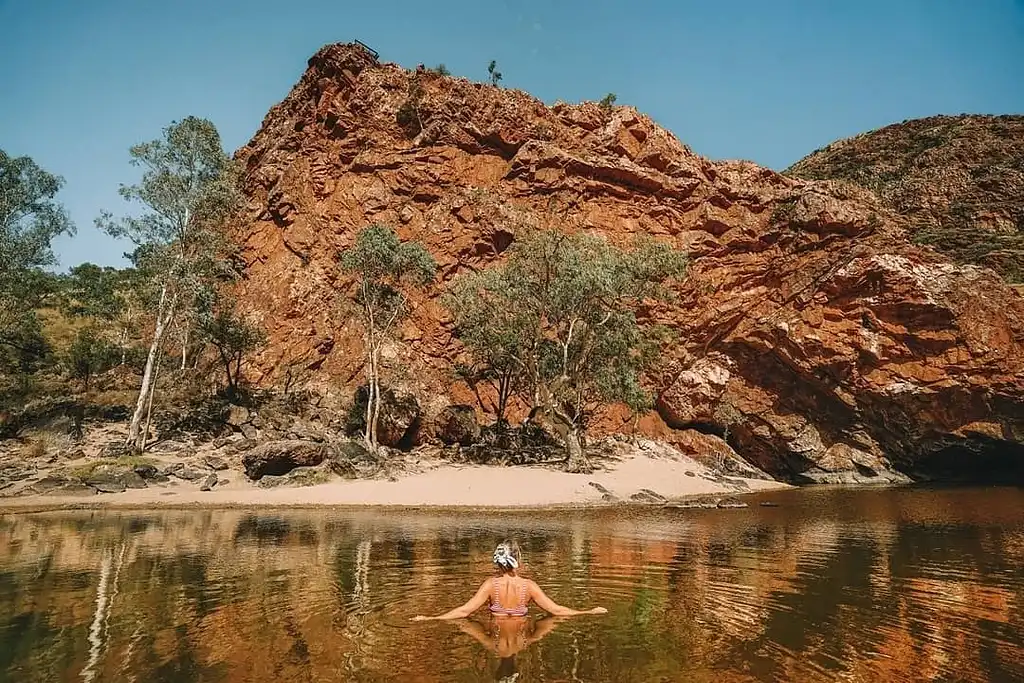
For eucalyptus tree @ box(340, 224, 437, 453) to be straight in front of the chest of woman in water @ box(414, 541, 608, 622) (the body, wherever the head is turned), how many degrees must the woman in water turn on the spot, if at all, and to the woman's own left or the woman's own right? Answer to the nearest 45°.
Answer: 0° — they already face it

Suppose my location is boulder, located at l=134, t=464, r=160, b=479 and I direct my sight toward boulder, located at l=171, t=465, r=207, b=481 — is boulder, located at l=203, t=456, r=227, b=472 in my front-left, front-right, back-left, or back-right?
front-left

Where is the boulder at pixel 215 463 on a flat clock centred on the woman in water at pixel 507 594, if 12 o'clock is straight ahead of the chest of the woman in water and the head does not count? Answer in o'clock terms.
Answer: The boulder is roughly at 11 o'clock from the woman in water.

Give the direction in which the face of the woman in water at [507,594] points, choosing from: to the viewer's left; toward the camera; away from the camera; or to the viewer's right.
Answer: away from the camera

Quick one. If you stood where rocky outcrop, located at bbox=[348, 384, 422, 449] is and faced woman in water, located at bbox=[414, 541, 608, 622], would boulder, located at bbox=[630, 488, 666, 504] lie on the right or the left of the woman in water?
left

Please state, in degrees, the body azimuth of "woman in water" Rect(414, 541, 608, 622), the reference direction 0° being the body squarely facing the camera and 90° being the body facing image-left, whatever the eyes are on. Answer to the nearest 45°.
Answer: approximately 180°

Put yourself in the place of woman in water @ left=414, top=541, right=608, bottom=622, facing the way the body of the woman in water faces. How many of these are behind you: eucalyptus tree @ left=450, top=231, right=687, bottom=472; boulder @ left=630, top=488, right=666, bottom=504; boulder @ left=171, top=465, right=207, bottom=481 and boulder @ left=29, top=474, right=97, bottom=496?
0

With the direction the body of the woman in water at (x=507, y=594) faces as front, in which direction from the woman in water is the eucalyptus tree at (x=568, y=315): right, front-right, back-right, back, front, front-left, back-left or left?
front

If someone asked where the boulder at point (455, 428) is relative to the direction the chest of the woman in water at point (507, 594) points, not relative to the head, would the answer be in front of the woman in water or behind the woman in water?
in front

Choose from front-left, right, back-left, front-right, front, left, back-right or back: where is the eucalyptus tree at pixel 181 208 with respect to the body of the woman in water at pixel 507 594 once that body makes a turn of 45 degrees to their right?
left

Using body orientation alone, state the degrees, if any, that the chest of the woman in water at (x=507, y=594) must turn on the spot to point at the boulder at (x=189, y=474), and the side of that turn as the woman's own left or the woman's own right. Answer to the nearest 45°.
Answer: approximately 45° to the woman's own left

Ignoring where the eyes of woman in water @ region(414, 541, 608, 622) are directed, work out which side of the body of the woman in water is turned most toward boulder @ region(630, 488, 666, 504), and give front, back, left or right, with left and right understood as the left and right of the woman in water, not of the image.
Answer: front

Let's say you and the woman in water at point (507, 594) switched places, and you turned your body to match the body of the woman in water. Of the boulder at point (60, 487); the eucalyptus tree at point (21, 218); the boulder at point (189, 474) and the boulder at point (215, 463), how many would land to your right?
0

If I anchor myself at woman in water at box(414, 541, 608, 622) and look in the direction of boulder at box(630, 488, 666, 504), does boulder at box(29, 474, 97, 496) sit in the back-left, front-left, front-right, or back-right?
front-left

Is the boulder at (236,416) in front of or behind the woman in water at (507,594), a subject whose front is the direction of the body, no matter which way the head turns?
in front

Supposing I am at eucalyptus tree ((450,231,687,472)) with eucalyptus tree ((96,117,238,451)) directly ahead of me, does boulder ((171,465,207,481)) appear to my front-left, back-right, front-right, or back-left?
front-left

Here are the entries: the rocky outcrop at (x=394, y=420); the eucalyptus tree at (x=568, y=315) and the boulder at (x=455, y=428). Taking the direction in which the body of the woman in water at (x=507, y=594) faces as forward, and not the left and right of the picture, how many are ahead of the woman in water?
3

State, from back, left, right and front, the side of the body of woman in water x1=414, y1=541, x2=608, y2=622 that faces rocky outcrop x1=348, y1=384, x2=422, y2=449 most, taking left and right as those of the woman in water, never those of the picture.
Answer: front

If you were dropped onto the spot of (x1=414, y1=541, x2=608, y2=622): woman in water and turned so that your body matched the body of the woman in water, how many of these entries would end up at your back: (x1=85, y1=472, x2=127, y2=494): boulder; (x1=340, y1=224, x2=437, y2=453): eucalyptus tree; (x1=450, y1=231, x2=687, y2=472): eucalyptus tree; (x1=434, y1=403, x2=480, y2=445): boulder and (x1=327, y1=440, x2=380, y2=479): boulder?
0
